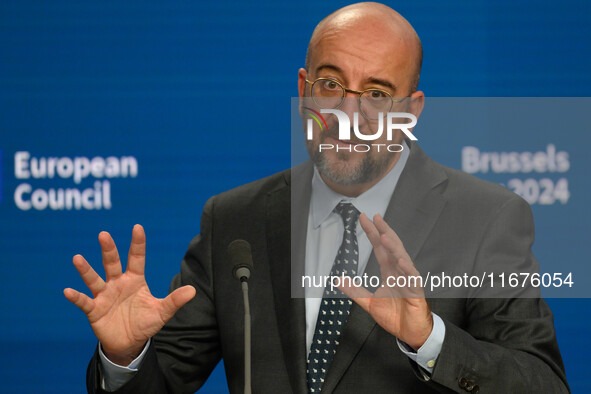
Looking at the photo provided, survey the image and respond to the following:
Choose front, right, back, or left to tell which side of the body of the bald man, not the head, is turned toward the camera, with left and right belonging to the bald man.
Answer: front
